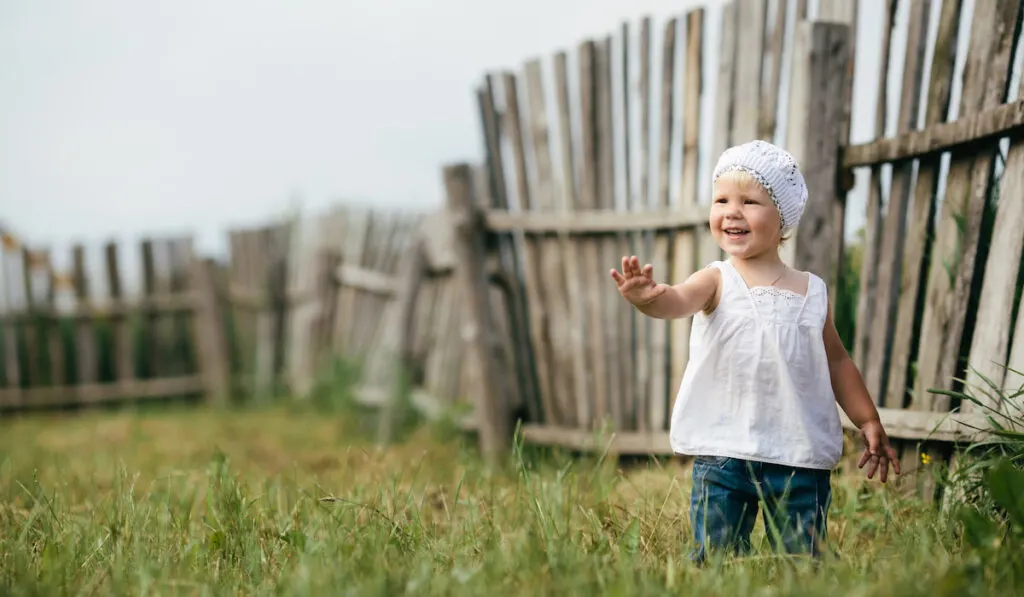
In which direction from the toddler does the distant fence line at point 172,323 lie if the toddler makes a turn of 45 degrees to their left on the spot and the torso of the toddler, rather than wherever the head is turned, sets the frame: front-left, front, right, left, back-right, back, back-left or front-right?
back

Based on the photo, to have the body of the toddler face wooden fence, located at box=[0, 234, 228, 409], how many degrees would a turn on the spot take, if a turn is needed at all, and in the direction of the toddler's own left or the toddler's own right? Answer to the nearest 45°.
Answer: approximately 135° to the toddler's own right

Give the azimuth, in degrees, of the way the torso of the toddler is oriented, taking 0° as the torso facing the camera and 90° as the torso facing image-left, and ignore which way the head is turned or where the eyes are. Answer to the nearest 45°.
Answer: approximately 0°

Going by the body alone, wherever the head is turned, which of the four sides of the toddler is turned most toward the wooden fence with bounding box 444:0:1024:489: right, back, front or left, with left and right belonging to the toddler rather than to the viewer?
back

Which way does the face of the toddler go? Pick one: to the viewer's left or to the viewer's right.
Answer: to the viewer's left
